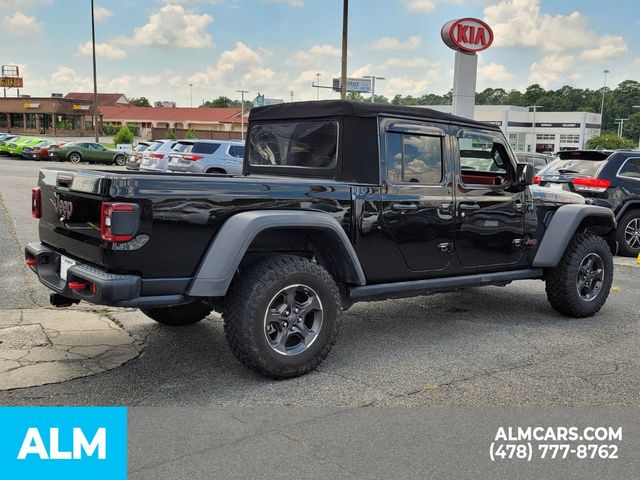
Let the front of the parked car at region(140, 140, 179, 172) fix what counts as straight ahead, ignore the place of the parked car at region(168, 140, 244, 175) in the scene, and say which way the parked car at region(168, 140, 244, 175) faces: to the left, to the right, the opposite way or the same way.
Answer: the same way

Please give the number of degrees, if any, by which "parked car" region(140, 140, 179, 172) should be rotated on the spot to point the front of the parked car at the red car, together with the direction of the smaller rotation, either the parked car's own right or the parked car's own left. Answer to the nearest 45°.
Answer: approximately 45° to the parked car's own left

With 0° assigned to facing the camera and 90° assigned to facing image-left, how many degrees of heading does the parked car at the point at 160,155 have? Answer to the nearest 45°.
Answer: approximately 225°

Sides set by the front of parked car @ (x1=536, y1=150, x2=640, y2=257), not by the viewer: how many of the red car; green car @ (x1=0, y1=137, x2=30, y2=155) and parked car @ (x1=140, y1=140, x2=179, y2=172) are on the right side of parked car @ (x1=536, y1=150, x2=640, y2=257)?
0

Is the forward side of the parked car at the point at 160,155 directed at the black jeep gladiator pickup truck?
no

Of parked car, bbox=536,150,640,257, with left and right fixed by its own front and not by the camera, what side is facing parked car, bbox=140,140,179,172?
left

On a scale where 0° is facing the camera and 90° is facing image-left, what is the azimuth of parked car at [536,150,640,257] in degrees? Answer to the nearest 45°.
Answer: approximately 225°

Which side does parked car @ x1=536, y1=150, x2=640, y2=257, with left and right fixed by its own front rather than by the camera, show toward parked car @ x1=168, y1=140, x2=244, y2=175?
left

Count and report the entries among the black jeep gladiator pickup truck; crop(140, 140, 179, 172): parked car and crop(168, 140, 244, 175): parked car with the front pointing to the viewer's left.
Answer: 0

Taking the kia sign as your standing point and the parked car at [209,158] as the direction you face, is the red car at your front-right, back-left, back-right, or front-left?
front-right

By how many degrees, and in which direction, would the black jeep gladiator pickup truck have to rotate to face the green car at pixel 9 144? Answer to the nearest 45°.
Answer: approximately 90° to its left

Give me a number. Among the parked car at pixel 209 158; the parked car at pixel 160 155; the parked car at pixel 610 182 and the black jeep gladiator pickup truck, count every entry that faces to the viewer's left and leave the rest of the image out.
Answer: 0

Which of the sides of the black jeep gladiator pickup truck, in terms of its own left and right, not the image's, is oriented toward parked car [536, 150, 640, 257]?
front

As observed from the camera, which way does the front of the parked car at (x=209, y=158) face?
facing away from the viewer and to the right of the viewer

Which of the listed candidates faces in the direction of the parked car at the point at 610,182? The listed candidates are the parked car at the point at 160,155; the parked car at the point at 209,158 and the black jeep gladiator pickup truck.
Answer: the black jeep gladiator pickup truck

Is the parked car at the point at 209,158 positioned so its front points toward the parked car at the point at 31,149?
no

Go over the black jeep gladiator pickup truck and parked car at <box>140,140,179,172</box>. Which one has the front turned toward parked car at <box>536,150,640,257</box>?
the black jeep gladiator pickup truck

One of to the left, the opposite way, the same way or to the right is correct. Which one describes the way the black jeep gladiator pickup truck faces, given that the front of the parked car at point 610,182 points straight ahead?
the same way

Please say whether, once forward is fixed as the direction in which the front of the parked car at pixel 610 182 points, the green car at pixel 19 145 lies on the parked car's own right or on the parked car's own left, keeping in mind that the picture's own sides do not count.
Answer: on the parked car's own left

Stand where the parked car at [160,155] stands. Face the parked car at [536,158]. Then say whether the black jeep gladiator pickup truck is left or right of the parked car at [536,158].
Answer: right
